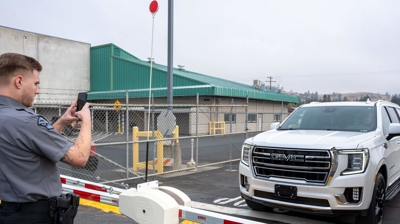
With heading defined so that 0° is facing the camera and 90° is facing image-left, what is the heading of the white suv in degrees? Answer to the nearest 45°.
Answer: approximately 45°

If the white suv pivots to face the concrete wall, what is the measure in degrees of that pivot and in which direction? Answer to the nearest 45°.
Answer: approximately 90° to its right

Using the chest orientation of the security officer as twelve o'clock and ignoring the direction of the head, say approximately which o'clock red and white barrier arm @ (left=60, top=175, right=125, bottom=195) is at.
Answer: The red and white barrier arm is roughly at 11 o'clock from the security officer.

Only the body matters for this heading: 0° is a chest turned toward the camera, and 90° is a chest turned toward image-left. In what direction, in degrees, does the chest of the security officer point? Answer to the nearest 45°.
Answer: approximately 225°

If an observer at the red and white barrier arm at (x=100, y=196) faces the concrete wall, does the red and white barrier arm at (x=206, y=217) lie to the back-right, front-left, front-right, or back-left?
back-right

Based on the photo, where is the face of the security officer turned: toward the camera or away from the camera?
away from the camera
